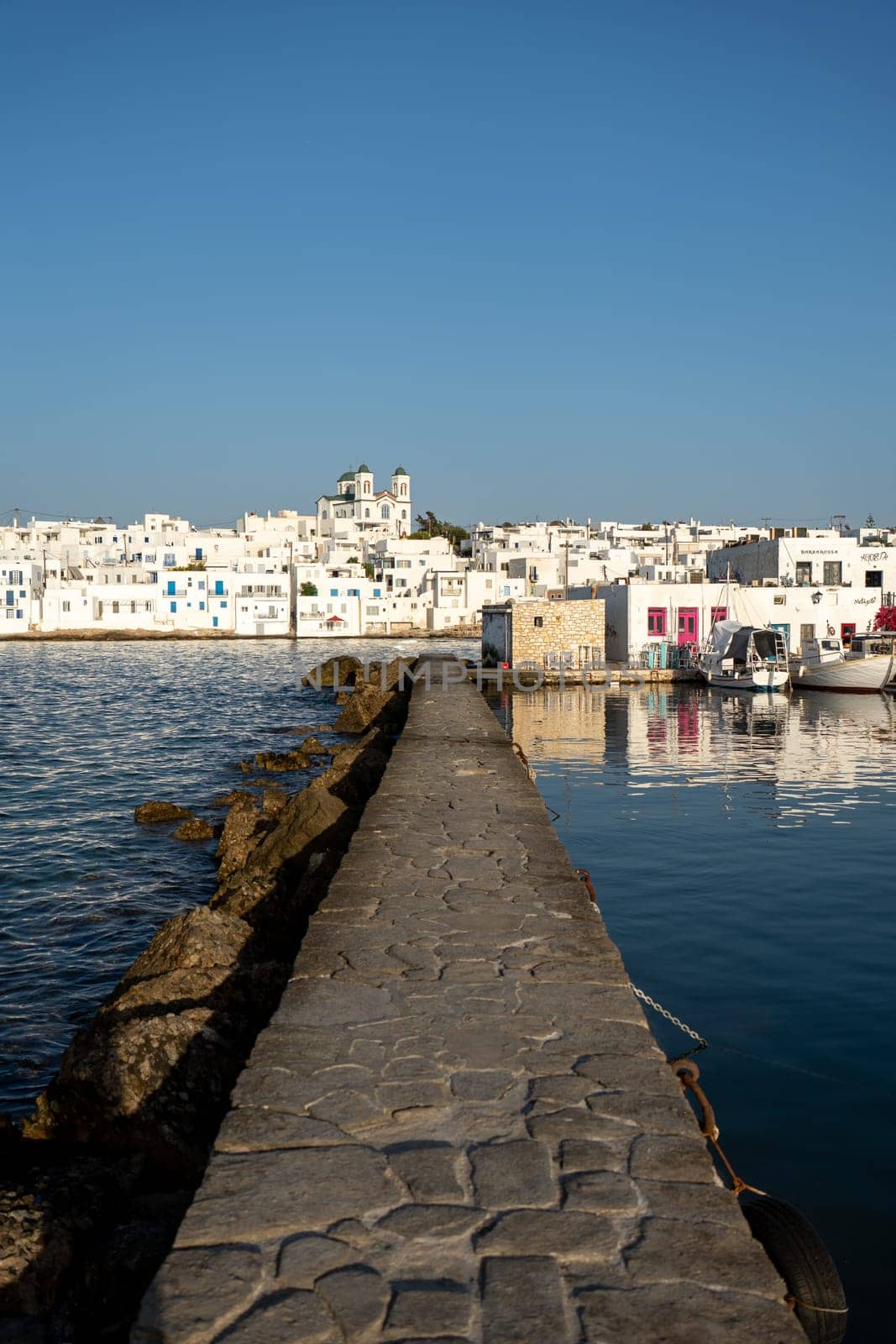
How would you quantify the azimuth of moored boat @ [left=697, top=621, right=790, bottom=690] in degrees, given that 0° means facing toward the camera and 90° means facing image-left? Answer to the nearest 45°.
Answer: approximately 135°

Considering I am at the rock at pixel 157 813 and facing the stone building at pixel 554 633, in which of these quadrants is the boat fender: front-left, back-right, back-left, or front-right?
back-right

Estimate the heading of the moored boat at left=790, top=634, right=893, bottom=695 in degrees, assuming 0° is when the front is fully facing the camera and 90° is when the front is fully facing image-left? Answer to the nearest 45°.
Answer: approximately 315°

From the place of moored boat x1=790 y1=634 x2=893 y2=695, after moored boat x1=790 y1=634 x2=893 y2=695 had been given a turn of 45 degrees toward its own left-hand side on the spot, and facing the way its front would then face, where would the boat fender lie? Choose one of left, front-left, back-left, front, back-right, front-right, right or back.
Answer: right

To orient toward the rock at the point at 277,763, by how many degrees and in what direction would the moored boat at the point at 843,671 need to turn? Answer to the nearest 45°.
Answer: approximately 90° to its right

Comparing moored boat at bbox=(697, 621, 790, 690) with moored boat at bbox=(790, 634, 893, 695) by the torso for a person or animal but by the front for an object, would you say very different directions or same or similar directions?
very different directions
